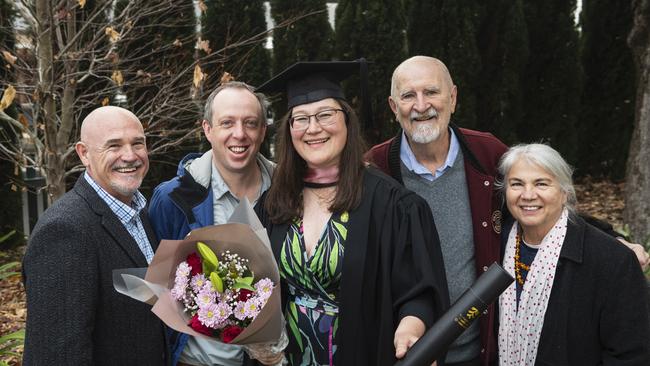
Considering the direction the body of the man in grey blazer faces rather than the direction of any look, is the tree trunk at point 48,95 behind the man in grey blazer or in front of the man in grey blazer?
behind

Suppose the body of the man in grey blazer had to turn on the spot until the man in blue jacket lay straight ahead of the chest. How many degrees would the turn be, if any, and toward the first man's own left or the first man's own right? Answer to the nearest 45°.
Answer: approximately 90° to the first man's own left

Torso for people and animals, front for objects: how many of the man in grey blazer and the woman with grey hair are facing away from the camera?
0

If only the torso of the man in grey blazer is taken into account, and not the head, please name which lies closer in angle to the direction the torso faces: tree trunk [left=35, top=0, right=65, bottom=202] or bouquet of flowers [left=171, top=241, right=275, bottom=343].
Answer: the bouquet of flowers

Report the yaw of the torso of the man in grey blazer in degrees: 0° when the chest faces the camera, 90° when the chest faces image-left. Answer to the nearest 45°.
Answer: approximately 315°

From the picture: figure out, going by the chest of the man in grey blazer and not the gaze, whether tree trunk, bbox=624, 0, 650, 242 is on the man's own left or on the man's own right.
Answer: on the man's own left

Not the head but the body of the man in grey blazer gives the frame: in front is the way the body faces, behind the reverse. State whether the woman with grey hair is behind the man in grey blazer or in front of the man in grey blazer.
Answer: in front
